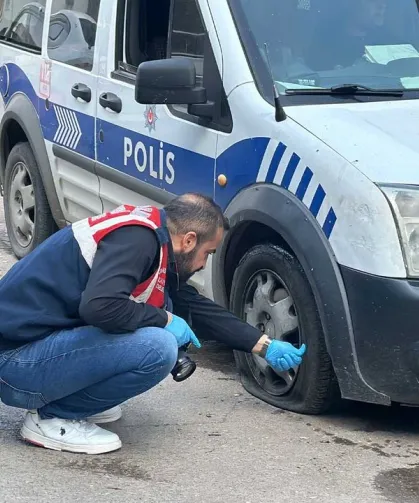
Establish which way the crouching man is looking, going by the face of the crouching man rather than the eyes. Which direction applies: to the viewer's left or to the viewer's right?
to the viewer's right

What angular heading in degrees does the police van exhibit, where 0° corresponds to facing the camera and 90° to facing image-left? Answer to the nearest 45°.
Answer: approximately 315°

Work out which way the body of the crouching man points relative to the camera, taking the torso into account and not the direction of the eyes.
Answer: to the viewer's right
